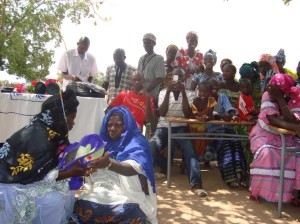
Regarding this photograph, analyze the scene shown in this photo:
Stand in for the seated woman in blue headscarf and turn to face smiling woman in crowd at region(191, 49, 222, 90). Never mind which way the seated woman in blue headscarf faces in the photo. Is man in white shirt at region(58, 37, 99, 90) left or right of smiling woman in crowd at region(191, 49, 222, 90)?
left

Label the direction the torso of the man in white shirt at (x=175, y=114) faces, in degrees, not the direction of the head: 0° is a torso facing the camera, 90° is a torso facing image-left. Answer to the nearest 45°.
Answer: approximately 0°

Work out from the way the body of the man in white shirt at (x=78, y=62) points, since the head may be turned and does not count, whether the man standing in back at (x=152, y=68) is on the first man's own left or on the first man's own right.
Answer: on the first man's own left

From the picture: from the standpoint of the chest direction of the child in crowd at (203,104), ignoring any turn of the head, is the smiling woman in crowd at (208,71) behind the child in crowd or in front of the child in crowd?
behind

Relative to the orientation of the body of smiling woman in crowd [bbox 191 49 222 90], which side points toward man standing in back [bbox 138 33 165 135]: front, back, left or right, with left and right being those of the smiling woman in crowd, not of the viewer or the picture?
right
